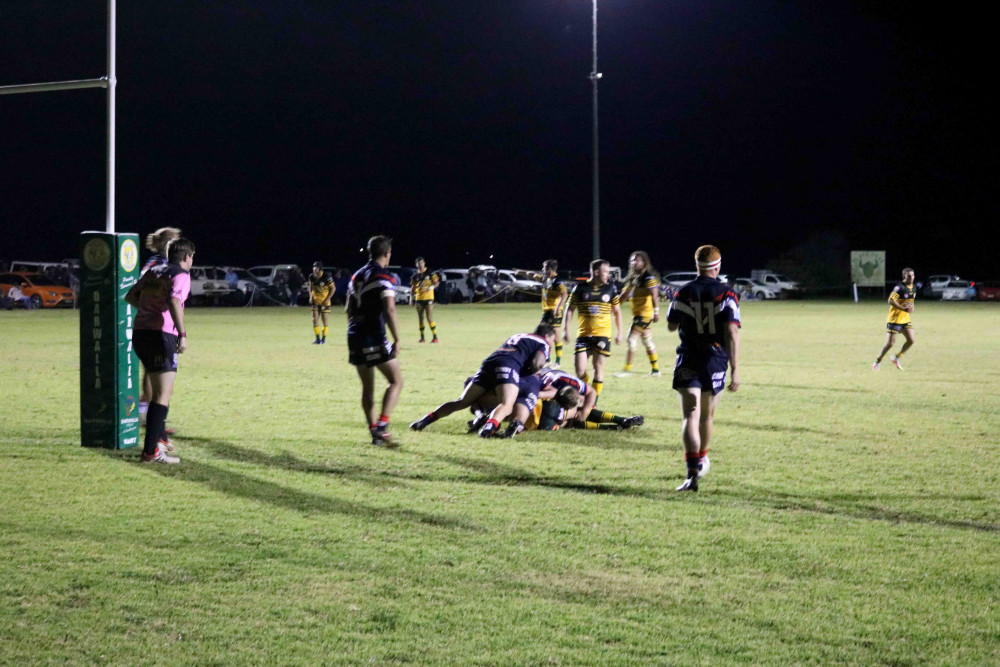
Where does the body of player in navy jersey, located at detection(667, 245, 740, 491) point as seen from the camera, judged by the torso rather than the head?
away from the camera

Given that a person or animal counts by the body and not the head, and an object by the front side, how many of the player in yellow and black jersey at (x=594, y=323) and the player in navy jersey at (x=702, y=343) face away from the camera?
1

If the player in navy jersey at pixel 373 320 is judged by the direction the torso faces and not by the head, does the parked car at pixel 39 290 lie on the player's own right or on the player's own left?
on the player's own left

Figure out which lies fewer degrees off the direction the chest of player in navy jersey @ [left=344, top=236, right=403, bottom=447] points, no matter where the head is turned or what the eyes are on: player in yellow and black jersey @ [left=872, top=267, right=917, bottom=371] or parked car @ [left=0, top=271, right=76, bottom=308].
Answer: the player in yellow and black jersey

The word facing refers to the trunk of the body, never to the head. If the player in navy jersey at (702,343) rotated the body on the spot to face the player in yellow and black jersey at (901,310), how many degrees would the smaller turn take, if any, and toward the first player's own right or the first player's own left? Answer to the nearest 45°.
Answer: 0° — they already face them

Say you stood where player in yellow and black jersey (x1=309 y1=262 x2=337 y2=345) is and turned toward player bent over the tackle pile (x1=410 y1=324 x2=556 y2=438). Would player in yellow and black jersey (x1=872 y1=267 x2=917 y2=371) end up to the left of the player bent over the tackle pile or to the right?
left

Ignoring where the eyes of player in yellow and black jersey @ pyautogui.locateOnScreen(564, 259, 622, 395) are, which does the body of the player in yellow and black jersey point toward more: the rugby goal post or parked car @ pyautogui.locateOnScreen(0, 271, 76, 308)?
the rugby goal post

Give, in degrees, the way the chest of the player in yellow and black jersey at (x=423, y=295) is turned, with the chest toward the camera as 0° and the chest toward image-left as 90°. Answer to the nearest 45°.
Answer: approximately 0°

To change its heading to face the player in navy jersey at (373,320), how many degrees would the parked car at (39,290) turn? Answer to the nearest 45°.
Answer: approximately 45° to its right

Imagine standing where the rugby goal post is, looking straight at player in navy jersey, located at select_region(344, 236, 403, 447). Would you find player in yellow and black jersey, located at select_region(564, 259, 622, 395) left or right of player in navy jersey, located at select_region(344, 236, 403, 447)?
left

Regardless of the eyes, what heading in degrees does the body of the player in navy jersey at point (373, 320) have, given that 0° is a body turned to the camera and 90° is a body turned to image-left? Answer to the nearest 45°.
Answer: approximately 225°
